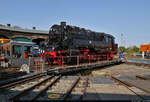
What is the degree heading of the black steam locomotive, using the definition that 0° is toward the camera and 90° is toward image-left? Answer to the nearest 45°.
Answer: approximately 45°
